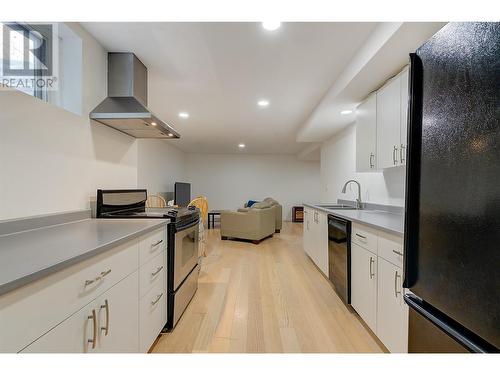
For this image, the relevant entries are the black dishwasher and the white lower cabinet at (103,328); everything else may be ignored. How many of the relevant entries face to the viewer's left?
1

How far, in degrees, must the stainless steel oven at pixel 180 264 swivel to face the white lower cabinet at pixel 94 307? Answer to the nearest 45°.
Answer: approximately 90° to its right

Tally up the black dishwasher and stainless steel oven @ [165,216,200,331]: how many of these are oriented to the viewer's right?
1

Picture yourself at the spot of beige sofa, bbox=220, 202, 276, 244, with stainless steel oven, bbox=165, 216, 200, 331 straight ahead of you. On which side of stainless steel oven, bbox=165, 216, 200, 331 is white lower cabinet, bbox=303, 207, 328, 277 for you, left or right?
left

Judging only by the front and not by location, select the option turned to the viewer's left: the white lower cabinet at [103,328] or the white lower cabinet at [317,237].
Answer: the white lower cabinet at [317,237]

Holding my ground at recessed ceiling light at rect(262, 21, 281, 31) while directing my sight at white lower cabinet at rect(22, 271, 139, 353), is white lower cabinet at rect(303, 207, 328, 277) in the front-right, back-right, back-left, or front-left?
back-right

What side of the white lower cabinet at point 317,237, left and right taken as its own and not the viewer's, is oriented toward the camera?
left

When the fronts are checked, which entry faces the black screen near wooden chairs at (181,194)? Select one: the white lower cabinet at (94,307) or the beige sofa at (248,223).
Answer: the beige sofa

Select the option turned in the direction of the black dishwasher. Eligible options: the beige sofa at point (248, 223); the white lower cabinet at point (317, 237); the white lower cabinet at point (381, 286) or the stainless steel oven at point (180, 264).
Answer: the stainless steel oven

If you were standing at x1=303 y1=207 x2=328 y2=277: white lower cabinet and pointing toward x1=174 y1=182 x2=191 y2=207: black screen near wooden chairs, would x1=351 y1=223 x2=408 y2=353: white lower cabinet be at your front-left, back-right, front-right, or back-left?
back-left

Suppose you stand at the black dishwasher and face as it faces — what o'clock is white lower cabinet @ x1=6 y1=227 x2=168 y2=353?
The white lower cabinet is roughly at 10 o'clock from the black dishwasher.
